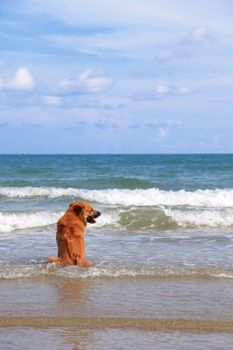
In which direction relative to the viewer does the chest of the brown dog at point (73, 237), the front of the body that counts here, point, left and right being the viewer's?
facing away from the viewer and to the right of the viewer
